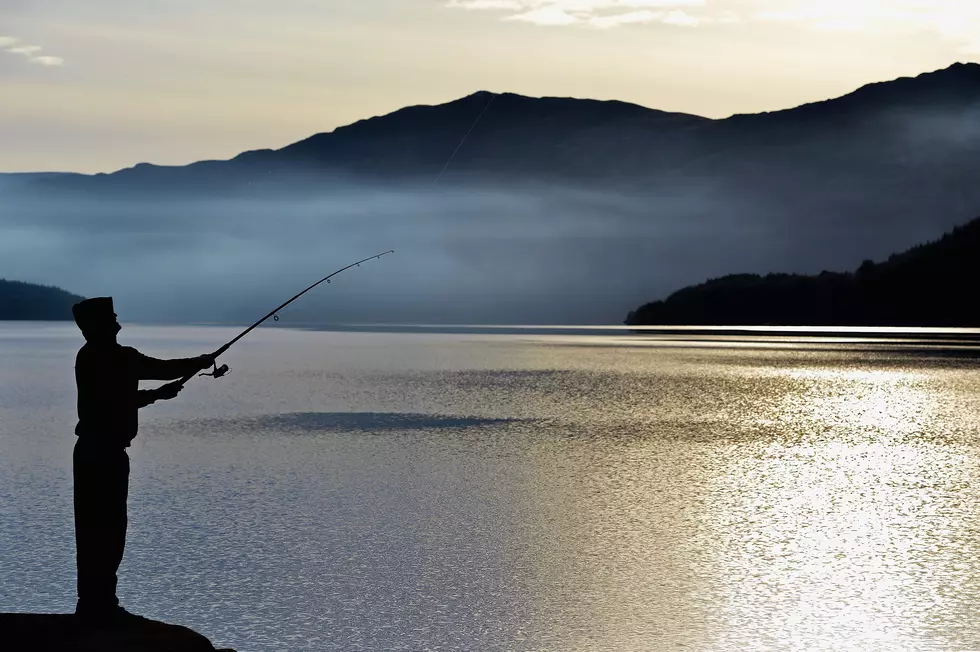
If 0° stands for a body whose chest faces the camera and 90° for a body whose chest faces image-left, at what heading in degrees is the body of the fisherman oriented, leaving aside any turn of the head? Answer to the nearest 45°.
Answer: approximately 270°

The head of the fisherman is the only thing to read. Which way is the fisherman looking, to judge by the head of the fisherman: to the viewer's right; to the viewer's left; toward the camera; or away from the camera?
to the viewer's right
